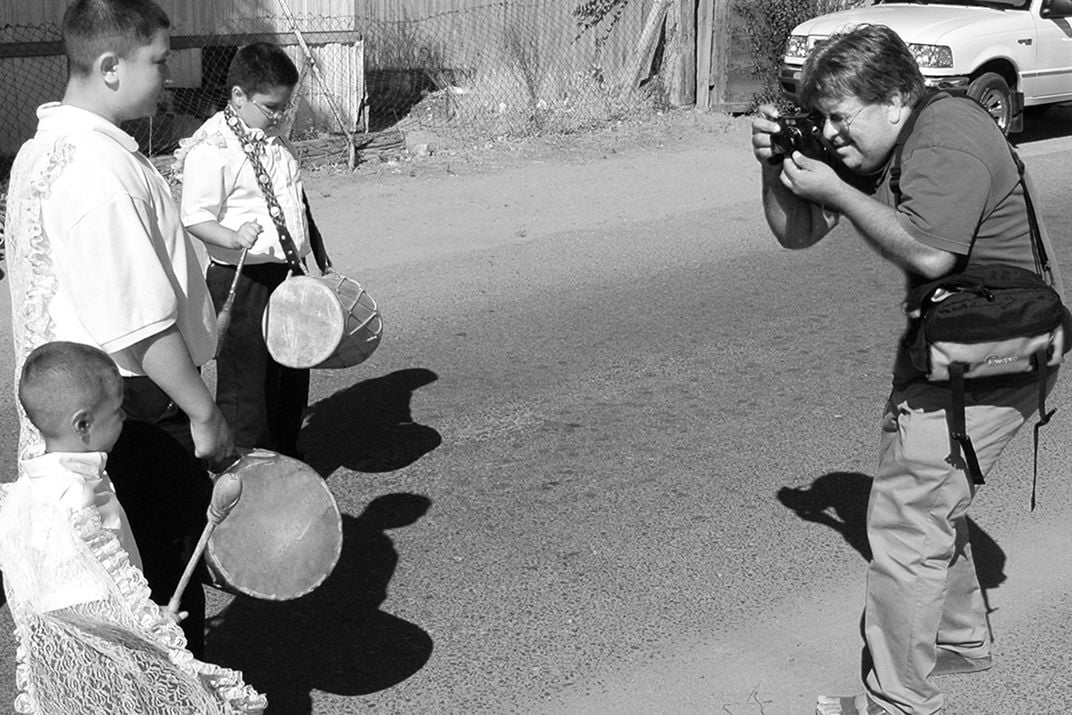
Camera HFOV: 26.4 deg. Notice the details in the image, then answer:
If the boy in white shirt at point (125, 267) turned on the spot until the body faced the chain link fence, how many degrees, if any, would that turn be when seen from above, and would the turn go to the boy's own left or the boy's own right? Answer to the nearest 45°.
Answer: approximately 90° to the boy's own left

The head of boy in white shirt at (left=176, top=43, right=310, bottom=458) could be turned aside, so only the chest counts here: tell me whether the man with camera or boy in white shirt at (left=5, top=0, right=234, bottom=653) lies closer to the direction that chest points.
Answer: the man with camera

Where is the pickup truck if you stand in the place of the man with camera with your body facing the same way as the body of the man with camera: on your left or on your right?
on your right

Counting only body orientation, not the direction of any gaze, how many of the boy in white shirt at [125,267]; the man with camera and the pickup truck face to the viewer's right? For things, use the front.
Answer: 1

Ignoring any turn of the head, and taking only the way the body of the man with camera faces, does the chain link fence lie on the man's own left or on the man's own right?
on the man's own right

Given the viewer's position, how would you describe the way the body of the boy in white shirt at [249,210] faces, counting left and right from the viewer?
facing the viewer and to the right of the viewer

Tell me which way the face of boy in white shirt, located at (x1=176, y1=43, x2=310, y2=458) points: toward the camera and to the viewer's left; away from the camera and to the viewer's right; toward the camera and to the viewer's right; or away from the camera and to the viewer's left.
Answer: toward the camera and to the viewer's right

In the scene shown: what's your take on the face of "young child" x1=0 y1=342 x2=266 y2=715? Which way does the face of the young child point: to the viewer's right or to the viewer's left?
to the viewer's right

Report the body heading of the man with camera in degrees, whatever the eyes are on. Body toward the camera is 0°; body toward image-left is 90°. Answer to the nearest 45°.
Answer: approximately 90°

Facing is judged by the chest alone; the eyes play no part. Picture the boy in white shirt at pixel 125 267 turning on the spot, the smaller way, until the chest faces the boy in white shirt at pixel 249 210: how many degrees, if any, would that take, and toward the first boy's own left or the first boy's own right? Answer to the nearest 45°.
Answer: approximately 90° to the first boy's own left

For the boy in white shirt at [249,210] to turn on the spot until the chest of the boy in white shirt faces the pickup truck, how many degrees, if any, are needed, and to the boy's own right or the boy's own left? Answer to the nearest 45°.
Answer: approximately 90° to the boy's own left

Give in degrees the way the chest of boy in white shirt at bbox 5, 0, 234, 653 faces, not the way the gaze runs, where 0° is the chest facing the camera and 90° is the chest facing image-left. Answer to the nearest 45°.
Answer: approximately 270°

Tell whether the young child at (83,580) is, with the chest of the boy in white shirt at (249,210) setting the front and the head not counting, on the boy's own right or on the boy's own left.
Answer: on the boy's own right

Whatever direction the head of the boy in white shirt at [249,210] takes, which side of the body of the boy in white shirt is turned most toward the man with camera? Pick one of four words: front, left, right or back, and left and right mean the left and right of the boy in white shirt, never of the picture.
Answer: front

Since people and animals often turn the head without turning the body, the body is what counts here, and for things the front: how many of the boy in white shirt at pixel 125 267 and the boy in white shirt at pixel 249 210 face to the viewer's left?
0
